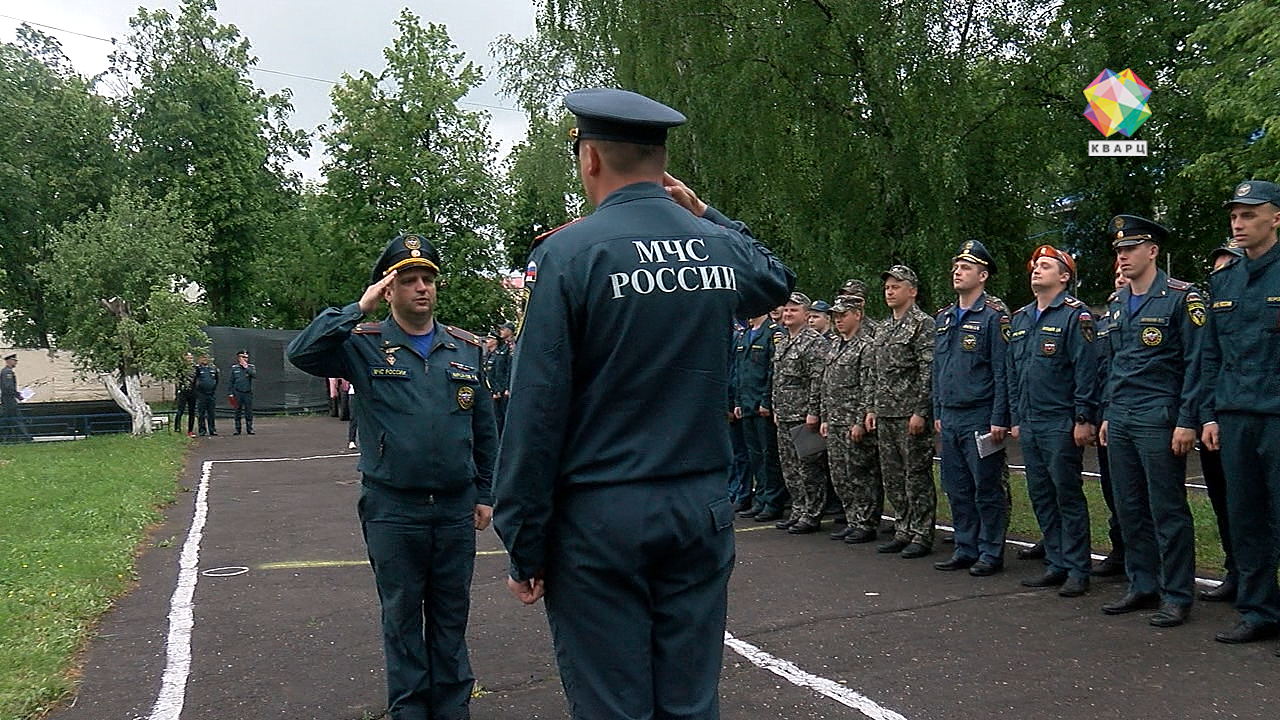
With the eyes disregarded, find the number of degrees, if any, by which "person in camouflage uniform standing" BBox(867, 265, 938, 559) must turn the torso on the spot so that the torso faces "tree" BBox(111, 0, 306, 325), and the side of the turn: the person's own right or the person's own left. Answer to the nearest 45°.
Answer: approximately 90° to the person's own right

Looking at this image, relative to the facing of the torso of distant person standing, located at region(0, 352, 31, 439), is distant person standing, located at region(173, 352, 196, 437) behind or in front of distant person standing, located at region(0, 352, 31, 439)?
in front

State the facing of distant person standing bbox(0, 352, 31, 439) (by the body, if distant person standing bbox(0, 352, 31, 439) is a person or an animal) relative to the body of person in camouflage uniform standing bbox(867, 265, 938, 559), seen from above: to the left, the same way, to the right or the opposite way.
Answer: the opposite way

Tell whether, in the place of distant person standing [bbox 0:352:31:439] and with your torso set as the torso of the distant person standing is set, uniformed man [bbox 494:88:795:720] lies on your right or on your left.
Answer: on your right

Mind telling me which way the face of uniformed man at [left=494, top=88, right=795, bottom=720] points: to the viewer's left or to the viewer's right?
to the viewer's left

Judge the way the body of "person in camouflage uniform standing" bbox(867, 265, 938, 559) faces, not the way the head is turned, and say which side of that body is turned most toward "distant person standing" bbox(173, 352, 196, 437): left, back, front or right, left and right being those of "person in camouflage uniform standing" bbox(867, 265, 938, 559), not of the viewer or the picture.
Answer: right

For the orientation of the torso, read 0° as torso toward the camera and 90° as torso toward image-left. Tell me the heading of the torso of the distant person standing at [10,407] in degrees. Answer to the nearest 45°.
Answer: approximately 270°

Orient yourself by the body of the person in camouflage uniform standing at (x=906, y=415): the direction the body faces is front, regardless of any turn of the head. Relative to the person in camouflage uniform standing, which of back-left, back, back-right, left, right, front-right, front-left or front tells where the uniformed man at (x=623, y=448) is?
front-left

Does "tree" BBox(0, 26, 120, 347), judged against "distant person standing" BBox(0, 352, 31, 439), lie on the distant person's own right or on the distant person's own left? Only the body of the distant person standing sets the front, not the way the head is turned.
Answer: on the distant person's own left

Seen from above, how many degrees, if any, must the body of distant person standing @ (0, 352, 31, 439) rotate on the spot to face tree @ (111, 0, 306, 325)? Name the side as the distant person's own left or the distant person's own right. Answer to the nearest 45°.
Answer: approximately 45° to the distant person's own left

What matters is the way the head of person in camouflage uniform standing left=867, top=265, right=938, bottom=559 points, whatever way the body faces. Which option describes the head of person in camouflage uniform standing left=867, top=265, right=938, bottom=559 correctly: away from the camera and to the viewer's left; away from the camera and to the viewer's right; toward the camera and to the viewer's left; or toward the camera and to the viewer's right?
toward the camera and to the viewer's left

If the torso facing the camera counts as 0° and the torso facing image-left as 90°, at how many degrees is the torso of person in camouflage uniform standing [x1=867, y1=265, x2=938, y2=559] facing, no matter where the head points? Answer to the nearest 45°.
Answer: approximately 45°

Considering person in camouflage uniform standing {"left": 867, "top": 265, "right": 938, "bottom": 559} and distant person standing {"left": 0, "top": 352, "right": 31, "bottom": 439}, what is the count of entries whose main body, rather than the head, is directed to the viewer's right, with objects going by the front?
1

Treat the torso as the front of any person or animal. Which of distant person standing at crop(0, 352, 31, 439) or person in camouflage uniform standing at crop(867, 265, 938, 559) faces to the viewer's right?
distant person standing at crop(0, 352, 31, 439)
